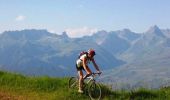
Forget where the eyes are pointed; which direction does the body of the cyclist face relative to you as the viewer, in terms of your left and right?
facing the viewer and to the right of the viewer
